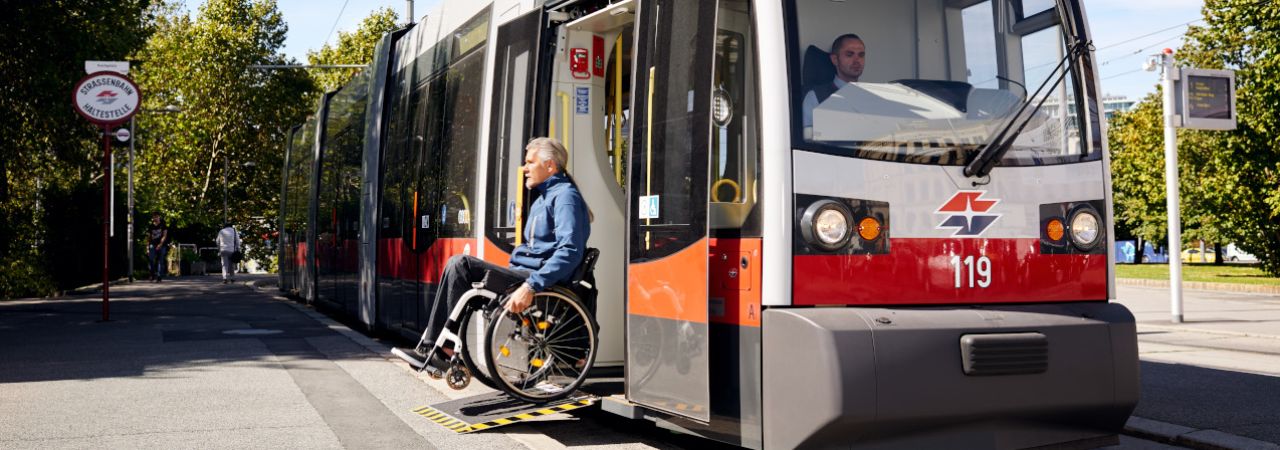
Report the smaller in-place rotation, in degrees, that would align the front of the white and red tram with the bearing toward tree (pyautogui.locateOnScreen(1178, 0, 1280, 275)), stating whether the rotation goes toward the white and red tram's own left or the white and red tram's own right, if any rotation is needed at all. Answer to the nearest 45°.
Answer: approximately 90° to the white and red tram's own left

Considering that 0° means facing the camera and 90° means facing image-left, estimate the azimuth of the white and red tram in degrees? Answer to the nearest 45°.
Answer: approximately 315°

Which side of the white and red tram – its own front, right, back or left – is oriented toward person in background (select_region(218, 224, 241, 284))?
back

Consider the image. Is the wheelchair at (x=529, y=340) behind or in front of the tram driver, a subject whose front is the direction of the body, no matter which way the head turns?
behind

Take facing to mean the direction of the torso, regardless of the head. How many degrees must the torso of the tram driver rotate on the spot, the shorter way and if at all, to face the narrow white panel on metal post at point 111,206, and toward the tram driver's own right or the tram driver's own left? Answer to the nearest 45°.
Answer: approximately 180°
